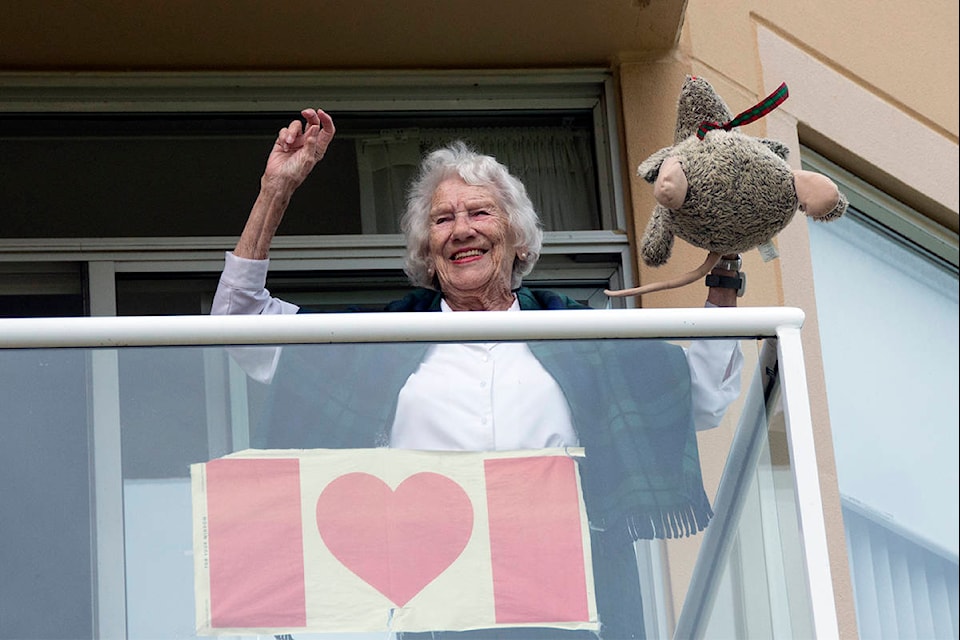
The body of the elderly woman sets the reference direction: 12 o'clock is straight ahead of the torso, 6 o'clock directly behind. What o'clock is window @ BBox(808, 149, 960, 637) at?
The window is roughly at 7 o'clock from the elderly woman.

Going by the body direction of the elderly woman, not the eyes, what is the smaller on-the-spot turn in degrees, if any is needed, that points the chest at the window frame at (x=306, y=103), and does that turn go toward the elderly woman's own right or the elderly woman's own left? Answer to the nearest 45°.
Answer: approximately 180°

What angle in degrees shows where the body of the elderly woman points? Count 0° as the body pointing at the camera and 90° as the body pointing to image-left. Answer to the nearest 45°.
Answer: approximately 0°
